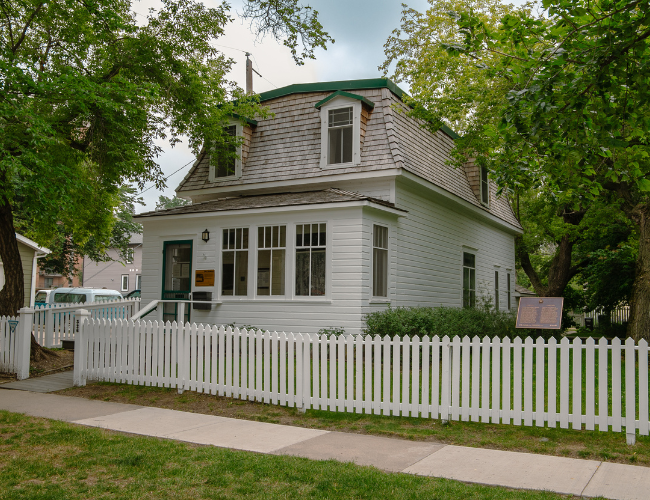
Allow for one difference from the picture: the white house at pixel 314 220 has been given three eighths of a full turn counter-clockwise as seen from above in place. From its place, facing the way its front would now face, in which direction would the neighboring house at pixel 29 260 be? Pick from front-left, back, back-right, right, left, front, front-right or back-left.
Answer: back-left

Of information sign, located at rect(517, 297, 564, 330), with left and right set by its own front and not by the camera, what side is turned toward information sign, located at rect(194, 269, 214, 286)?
right

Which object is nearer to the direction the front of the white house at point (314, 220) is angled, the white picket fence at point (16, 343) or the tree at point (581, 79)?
the white picket fence

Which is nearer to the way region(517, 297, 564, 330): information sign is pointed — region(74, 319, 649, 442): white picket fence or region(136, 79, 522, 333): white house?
the white picket fence

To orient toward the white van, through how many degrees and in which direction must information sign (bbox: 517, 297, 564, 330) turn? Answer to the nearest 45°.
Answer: approximately 135° to its right

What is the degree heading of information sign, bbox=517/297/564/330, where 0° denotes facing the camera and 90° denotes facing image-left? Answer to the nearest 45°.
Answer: approximately 0°

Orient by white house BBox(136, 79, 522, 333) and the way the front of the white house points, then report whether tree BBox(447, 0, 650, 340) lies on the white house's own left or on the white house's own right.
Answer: on the white house's own left

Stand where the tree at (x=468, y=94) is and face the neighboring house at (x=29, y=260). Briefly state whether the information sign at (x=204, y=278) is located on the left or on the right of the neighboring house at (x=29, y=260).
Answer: left

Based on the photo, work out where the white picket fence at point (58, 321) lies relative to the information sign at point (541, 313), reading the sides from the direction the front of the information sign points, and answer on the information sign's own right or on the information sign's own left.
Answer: on the information sign's own right

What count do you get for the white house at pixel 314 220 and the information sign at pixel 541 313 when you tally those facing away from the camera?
0

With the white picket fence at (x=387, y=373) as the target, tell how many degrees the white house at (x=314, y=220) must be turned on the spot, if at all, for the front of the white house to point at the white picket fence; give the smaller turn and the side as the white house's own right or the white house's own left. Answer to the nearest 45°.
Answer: approximately 45° to the white house's own left

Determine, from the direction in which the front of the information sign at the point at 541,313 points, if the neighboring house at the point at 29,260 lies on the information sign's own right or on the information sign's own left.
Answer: on the information sign's own right
